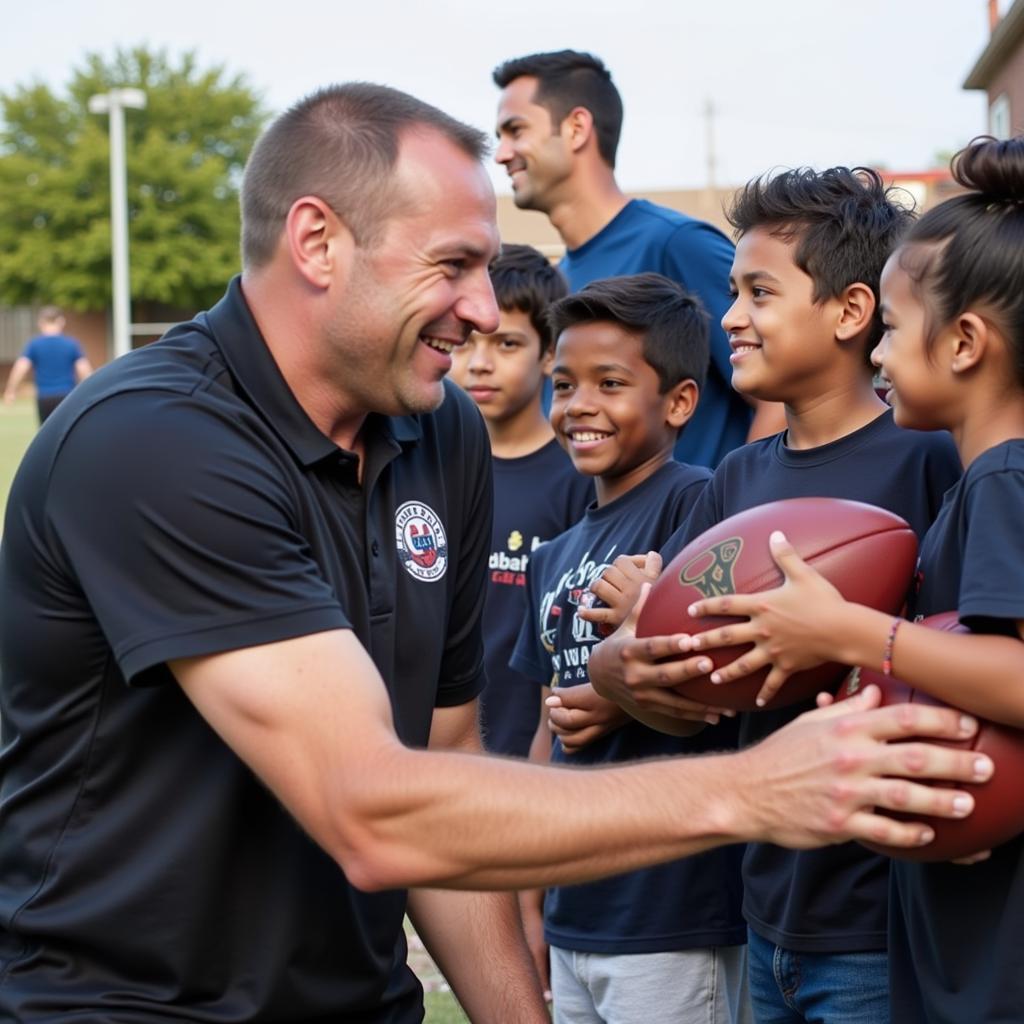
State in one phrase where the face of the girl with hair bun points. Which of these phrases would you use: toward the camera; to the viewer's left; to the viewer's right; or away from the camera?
to the viewer's left

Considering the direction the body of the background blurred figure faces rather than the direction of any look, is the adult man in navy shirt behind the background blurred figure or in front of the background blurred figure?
behind

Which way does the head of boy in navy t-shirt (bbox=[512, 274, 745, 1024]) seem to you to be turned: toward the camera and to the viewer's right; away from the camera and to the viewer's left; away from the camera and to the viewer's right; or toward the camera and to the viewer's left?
toward the camera and to the viewer's left

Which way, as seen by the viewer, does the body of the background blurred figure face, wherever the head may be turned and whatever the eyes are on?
away from the camera

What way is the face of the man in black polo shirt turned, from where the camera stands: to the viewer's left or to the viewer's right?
to the viewer's right

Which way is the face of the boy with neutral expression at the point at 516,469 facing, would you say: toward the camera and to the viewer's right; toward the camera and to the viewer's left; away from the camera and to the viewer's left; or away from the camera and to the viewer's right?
toward the camera and to the viewer's left

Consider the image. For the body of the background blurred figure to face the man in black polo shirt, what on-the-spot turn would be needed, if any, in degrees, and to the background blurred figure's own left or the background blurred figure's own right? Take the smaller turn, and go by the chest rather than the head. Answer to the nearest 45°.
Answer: approximately 180°

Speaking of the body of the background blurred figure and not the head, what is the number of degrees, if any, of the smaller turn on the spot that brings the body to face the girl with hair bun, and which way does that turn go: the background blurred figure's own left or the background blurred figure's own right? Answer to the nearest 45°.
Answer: approximately 180°

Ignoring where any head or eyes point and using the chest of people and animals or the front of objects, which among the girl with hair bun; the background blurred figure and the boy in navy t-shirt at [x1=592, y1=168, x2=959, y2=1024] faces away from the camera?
the background blurred figure

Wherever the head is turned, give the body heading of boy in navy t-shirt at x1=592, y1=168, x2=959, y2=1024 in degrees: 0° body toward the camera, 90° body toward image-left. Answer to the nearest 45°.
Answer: approximately 45°

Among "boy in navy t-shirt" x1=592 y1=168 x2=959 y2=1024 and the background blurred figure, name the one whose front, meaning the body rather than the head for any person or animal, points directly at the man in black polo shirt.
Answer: the boy in navy t-shirt

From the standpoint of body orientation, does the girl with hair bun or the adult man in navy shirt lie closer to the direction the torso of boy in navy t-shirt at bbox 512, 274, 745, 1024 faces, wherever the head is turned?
the girl with hair bun

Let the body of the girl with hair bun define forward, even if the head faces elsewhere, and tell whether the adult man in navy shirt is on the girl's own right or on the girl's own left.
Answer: on the girl's own right

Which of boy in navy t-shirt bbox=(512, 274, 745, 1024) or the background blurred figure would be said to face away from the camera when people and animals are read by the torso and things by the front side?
the background blurred figure

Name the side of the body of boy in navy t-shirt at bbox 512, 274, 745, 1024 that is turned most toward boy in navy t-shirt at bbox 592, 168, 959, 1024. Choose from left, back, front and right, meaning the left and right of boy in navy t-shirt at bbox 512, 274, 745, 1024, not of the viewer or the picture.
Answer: left

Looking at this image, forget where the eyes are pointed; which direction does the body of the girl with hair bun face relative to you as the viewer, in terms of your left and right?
facing to the left of the viewer

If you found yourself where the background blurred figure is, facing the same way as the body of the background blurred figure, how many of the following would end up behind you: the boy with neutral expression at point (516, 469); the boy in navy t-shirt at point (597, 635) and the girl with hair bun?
3

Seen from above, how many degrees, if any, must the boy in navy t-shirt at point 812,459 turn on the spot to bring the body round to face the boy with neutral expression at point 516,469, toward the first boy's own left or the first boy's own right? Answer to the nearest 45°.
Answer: approximately 90° to the first boy's own right
